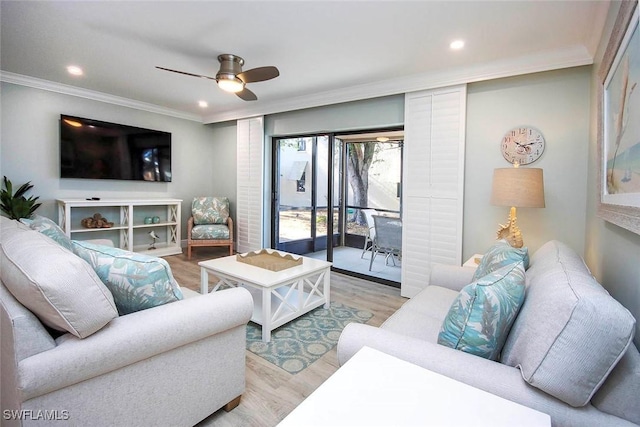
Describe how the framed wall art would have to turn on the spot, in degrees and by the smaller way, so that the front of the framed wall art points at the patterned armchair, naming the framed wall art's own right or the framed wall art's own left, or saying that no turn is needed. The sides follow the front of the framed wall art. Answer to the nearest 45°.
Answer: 0° — it already faces it

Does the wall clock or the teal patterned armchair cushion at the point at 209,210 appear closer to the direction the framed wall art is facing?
the teal patterned armchair cushion

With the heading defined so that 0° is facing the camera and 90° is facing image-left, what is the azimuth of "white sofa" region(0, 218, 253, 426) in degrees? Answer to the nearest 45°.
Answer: approximately 225°

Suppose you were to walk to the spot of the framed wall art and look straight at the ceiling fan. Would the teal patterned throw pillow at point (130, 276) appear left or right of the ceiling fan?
left

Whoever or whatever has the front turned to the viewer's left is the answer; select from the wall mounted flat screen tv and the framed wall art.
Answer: the framed wall art

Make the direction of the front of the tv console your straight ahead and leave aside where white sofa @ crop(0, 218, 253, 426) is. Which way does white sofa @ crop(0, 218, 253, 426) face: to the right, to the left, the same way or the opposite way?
to the left

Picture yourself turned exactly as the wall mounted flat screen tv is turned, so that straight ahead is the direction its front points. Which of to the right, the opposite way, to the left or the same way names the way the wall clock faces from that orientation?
to the right

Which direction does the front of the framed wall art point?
to the viewer's left
